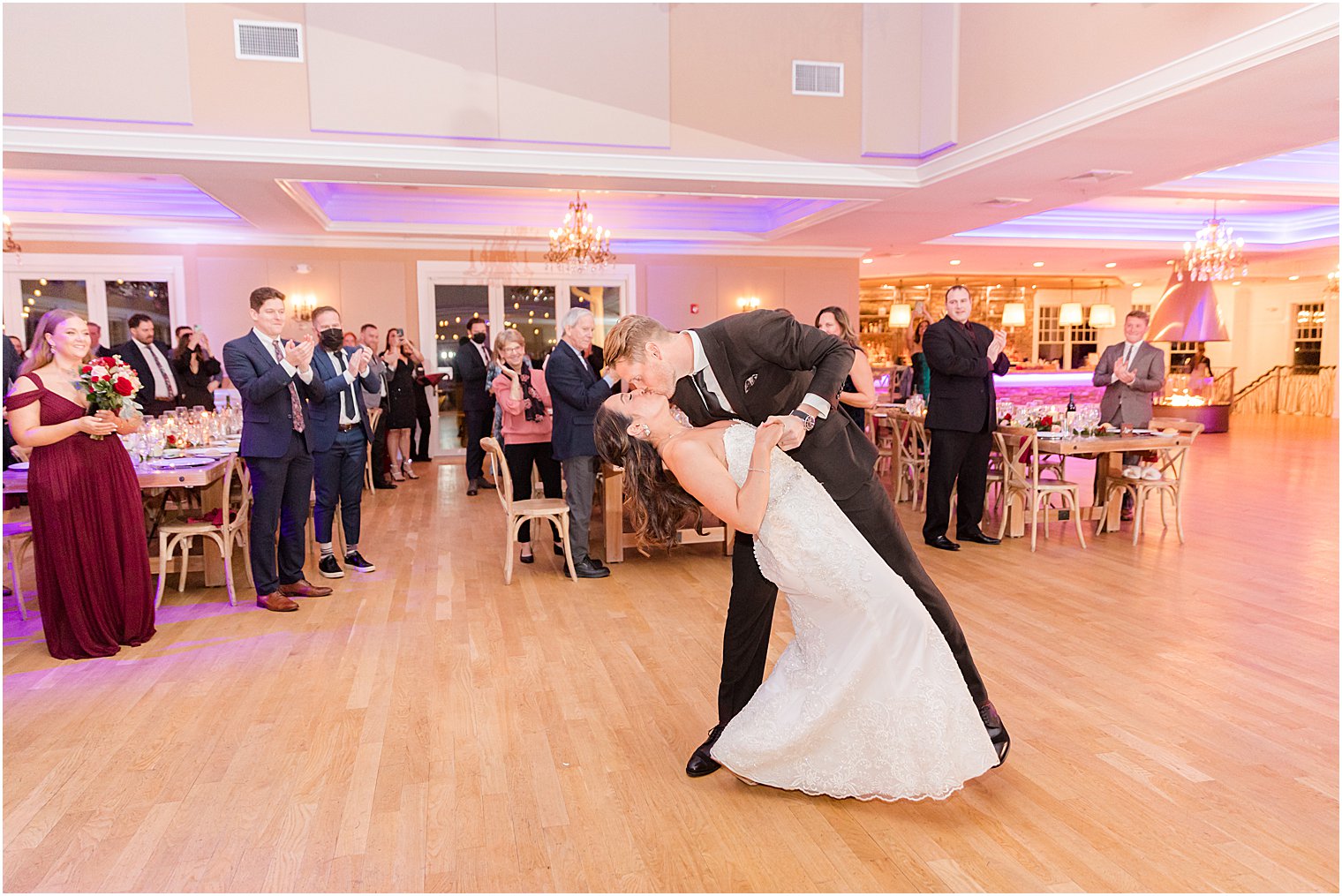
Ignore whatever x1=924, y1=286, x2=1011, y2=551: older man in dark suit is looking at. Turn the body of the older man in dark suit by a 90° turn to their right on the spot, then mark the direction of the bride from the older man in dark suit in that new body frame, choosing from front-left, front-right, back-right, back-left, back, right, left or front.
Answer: front-left

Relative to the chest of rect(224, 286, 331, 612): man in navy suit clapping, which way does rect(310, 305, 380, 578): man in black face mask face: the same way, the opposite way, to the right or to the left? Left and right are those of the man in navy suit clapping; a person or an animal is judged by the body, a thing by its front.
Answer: the same way

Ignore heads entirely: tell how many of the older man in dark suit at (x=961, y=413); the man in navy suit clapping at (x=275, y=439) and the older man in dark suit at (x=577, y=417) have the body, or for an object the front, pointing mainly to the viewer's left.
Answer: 0

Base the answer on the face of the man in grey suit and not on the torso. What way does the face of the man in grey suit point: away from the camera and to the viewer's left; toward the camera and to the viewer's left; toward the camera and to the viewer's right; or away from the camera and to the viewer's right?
toward the camera and to the viewer's left

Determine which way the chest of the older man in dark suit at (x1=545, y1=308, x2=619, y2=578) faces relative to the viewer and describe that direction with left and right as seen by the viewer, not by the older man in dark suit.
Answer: facing to the right of the viewer

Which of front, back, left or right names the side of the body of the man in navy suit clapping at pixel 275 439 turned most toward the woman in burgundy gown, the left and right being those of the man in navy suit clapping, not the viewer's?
right

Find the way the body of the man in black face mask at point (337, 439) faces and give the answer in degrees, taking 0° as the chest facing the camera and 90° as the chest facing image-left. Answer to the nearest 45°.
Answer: approximately 315°

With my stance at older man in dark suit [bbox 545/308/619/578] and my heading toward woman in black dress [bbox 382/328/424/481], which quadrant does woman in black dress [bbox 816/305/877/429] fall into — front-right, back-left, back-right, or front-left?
back-right

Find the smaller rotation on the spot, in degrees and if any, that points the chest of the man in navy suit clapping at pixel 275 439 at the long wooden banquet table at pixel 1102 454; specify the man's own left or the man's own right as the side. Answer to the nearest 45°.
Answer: approximately 45° to the man's own left

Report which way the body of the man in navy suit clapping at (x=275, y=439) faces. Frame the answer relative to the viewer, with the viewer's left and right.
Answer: facing the viewer and to the right of the viewer

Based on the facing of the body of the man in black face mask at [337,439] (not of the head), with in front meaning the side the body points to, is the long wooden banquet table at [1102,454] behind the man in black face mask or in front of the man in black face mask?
in front

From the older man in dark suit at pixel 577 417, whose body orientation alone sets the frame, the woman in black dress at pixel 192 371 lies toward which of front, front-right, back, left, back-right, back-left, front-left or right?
back-left

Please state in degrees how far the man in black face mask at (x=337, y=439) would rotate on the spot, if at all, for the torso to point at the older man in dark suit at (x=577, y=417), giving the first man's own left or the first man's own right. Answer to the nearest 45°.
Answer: approximately 45° to the first man's own left

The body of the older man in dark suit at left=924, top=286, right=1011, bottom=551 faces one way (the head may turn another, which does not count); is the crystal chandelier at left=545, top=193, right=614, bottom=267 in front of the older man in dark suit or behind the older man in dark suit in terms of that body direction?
behind

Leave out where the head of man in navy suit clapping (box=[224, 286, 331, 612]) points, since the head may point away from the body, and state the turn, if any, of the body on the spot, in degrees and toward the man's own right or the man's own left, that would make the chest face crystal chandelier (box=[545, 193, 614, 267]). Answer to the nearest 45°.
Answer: approximately 90° to the man's own left

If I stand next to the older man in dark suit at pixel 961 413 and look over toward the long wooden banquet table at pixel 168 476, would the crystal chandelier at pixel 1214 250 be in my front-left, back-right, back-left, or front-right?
back-right

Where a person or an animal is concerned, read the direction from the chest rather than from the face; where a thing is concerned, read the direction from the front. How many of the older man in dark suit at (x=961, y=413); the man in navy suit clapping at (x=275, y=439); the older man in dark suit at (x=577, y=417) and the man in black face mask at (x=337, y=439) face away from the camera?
0
